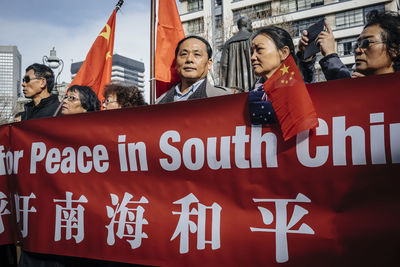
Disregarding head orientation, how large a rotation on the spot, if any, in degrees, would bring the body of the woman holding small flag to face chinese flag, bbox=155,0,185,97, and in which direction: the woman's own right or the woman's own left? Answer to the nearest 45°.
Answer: approximately 90° to the woman's own right

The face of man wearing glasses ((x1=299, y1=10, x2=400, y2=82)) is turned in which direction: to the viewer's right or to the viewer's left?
to the viewer's left

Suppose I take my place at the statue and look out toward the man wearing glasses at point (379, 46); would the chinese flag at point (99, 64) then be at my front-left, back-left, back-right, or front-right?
front-right

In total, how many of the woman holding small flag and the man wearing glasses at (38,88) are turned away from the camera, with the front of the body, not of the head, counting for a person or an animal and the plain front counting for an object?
0

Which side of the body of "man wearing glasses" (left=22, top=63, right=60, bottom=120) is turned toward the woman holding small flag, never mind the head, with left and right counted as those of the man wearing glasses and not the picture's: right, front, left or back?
left

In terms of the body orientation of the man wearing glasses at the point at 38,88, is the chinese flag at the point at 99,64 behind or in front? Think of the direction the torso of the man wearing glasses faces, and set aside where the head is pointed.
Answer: behind

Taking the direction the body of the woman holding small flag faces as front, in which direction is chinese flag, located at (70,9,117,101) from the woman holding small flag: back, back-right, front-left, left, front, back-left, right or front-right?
right

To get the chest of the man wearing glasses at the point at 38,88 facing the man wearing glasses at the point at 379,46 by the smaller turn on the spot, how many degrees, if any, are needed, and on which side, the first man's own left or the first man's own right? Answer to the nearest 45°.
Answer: approximately 135° to the first man's own left
